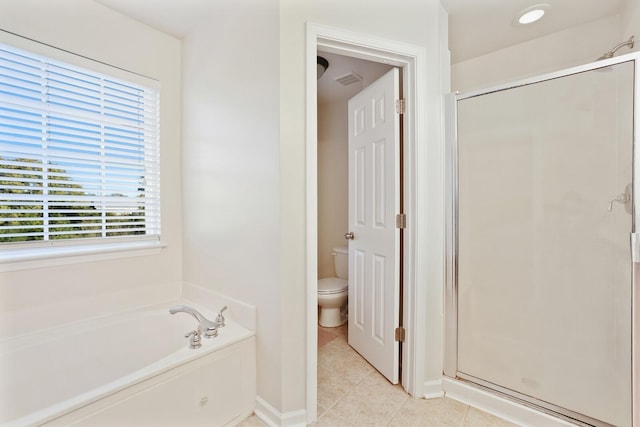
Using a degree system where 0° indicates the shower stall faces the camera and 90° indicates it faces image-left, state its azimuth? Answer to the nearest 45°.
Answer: approximately 45°

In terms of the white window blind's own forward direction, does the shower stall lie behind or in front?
in front

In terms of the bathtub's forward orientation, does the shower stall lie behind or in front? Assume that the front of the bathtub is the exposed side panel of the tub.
in front

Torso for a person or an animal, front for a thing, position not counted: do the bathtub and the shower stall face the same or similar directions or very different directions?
very different directions

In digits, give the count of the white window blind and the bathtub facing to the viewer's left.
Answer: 0

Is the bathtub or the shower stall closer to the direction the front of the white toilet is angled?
the bathtub

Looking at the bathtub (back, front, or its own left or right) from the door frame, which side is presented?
left

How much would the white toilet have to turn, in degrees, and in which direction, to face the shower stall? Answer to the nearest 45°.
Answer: approximately 90° to its left

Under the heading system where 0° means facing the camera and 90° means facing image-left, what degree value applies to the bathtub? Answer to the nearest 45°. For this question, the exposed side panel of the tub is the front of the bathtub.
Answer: approximately 315°

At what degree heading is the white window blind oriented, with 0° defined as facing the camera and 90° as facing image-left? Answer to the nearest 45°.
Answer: approximately 315°

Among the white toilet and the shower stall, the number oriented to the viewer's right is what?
0
